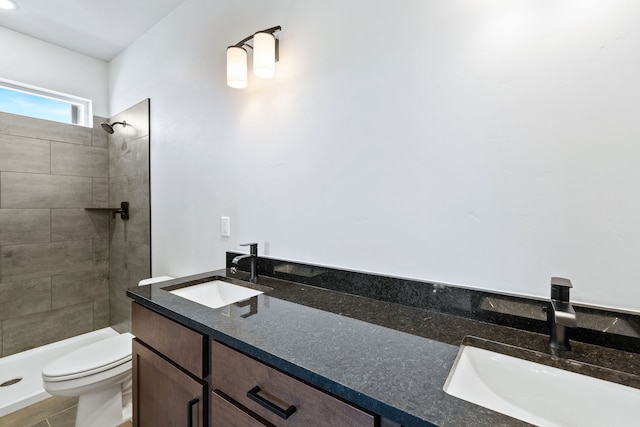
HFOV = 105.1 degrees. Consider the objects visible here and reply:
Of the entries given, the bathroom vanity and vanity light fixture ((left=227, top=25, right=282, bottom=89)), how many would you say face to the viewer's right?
0

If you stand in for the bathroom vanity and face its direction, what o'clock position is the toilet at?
The toilet is roughly at 2 o'clock from the bathroom vanity.

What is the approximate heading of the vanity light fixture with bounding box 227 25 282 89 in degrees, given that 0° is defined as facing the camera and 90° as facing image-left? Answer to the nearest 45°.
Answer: approximately 45°

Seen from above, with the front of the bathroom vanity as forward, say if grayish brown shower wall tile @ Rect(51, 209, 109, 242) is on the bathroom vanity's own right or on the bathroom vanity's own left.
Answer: on the bathroom vanity's own right

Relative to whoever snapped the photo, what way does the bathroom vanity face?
facing the viewer and to the left of the viewer

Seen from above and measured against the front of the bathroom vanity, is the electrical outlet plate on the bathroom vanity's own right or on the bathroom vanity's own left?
on the bathroom vanity's own right

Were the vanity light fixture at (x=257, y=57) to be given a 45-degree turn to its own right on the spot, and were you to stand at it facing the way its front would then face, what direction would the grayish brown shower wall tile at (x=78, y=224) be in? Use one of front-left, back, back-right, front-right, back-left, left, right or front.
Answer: front-right

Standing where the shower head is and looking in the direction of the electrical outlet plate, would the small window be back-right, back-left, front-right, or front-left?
back-right

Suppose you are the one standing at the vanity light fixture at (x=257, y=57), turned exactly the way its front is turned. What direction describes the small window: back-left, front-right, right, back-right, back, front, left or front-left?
right
